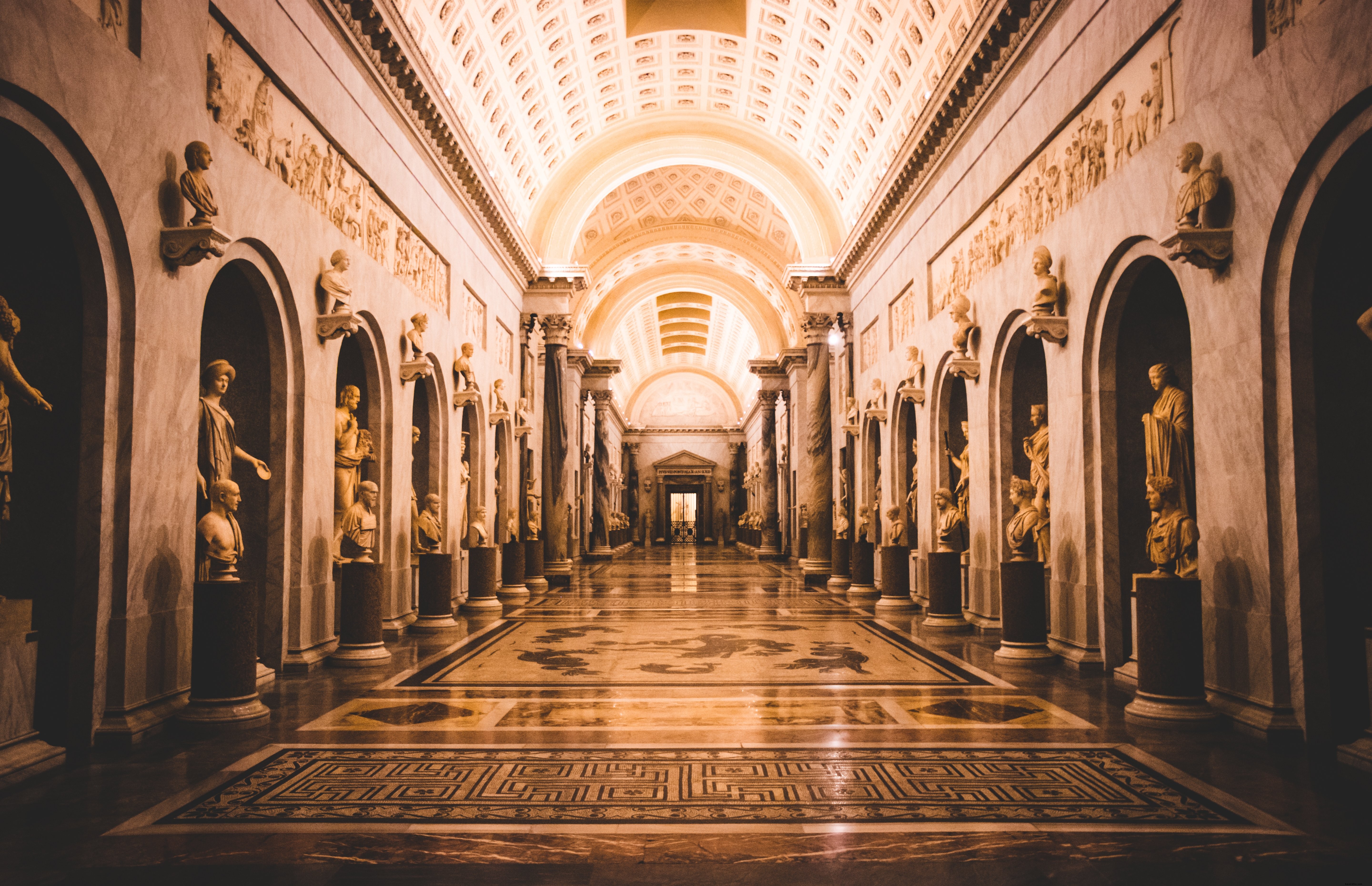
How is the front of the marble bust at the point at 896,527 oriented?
to the viewer's left

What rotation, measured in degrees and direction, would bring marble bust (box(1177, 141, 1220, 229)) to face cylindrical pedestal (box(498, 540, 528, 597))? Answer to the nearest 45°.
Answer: approximately 45° to its right

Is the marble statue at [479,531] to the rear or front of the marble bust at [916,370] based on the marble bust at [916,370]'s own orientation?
to the front

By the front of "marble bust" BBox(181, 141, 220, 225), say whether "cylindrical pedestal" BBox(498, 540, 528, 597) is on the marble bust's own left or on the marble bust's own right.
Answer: on the marble bust's own left

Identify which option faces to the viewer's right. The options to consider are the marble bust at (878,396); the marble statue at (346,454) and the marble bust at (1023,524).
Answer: the marble statue at (346,454)

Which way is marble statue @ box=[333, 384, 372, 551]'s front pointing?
to the viewer's right

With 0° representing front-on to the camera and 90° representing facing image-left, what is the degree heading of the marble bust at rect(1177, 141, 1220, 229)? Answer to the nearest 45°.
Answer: approximately 90°

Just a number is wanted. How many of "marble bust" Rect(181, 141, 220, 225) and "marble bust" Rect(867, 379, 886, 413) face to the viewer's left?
1

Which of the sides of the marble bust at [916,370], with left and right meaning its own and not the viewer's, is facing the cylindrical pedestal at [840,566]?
right

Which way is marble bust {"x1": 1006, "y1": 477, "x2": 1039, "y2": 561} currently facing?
to the viewer's left

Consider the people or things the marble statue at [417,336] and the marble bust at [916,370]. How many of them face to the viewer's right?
1

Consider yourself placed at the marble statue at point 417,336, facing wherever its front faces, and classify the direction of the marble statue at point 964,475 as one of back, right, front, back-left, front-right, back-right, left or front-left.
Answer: front

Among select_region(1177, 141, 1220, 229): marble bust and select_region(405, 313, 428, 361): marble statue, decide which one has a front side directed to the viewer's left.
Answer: the marble bust

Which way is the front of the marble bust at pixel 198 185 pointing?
to the viewer's right

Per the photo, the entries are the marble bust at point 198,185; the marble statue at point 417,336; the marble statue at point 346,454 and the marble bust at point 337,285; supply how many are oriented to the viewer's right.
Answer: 4

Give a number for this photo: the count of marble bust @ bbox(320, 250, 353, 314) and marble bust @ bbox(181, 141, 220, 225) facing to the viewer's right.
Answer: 2

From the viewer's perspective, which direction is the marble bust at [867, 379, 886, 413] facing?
to the viewer's left
